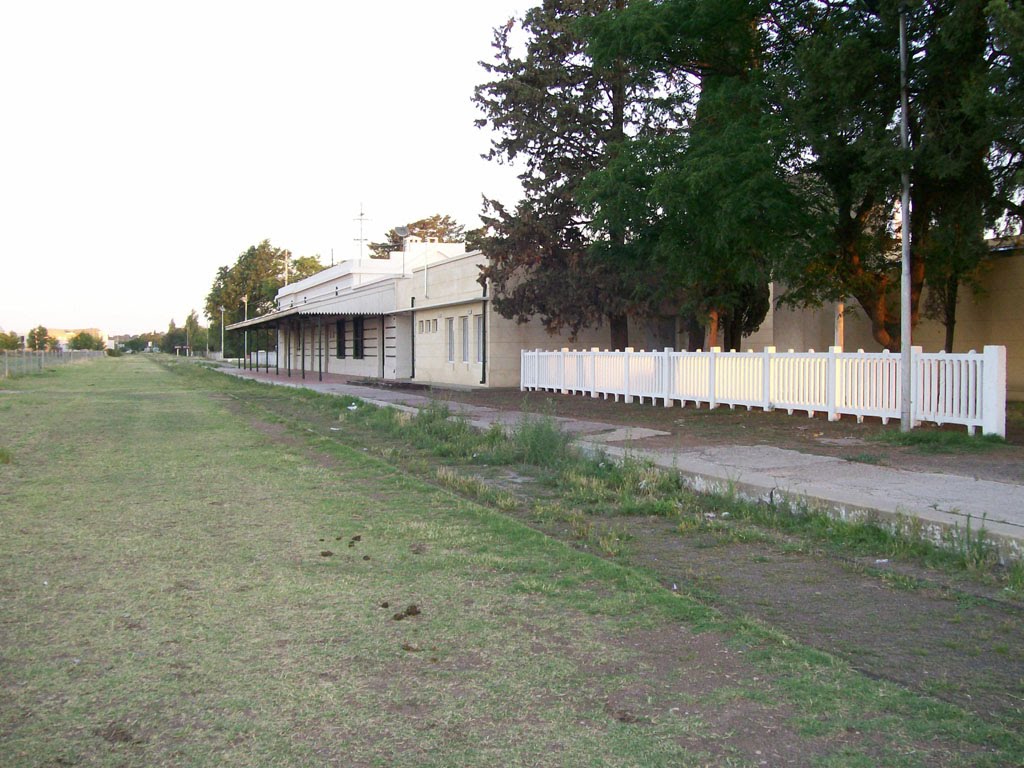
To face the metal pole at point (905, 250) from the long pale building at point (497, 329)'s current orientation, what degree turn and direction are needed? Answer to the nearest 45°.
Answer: approximately 90° to its left

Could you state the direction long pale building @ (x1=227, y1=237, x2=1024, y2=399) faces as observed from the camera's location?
facing the viewer and to the left of the viewer

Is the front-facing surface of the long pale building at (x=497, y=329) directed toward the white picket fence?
no
